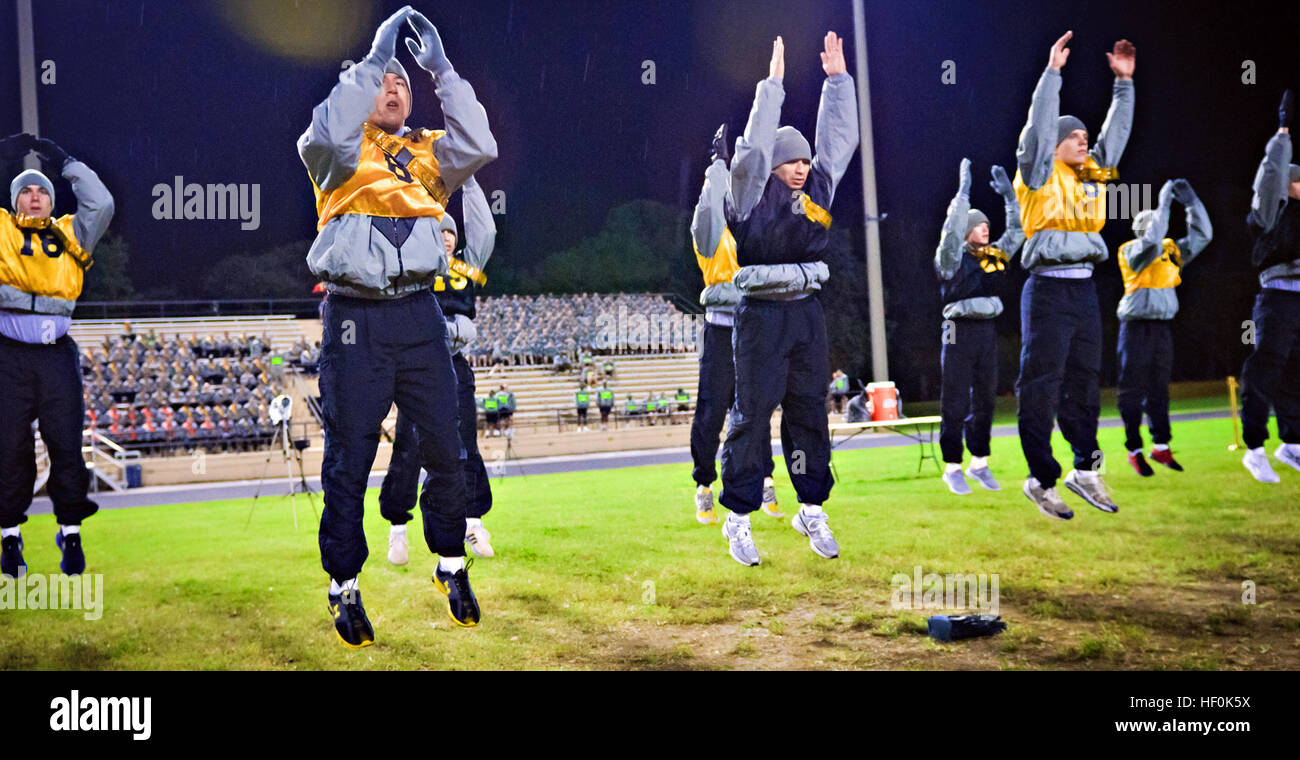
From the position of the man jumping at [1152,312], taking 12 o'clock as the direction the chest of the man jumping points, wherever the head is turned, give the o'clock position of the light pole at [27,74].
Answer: The light pole is roughly at 3 o'clock from the man jumping.

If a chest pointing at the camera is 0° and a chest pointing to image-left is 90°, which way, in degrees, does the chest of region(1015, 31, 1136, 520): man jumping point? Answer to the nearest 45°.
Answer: approximately 315°

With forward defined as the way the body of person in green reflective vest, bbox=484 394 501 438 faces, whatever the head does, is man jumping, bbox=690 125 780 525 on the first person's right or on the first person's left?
on the first person's left

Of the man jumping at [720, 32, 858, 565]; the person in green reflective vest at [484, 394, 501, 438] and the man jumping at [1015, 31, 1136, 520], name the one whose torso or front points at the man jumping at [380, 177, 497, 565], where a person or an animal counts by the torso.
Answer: the person in green reflective vest

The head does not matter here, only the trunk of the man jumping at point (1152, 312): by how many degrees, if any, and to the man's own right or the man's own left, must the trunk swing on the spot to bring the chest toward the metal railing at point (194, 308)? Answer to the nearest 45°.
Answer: approximately 90° to the man's own right

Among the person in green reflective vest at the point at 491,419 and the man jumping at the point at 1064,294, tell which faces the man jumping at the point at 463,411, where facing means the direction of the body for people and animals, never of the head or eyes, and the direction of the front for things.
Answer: the person in green reflective vest

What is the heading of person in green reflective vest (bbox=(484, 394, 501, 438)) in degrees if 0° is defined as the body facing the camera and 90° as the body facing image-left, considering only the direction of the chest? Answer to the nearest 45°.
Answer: approximately 0°
